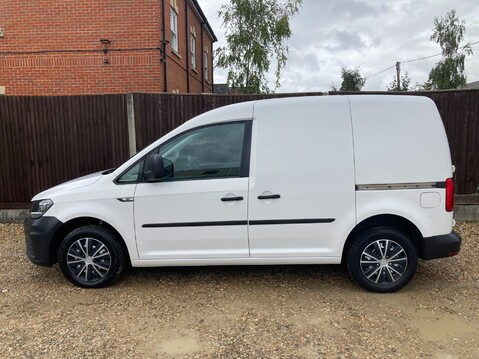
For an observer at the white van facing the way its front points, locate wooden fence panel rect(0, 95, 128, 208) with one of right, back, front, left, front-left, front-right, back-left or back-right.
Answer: front-right

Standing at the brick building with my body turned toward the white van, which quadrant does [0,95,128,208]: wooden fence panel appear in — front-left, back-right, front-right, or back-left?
front-right

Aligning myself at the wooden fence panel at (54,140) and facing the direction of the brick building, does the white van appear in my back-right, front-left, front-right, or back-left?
back-right

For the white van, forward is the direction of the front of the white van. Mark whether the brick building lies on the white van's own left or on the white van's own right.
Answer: on the white van's own right

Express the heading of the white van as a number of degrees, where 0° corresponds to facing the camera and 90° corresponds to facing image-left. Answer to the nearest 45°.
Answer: approximately 90°

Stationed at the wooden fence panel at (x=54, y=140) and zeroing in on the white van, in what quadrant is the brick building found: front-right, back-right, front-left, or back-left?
back-left
